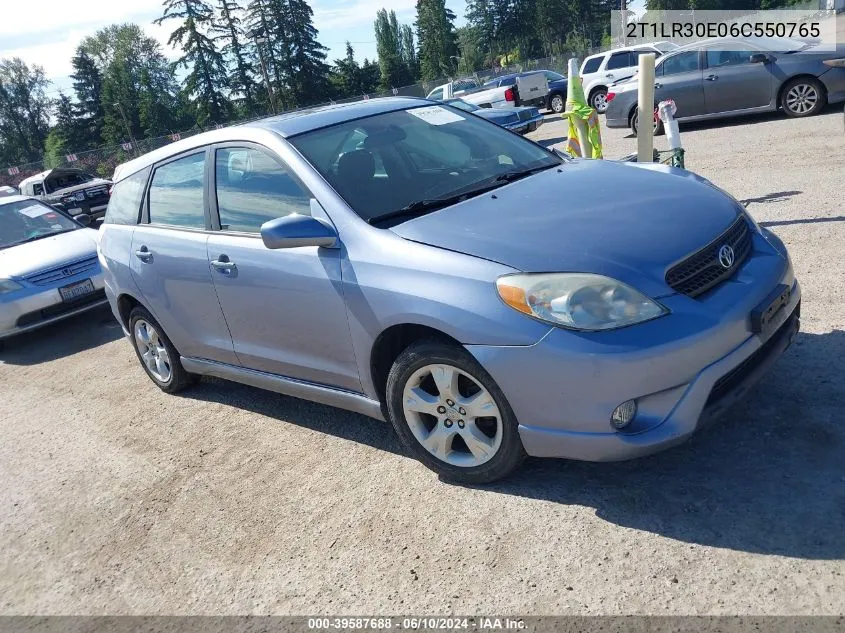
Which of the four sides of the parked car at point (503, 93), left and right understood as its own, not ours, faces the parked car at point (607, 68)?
back

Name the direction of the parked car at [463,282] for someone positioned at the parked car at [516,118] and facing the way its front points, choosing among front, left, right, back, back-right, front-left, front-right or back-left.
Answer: front-right

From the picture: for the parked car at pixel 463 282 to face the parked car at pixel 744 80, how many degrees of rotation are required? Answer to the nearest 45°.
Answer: approximately 90° to its left

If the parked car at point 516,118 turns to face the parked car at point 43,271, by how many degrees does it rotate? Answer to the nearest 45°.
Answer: approximately 90° to its right

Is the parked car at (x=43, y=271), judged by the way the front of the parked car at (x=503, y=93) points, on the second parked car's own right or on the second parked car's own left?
on the second parked car's own left

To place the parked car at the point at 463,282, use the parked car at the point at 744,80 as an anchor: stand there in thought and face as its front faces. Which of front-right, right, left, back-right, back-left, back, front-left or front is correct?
right

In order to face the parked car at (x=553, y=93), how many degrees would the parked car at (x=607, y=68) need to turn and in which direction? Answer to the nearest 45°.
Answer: approximately 180°

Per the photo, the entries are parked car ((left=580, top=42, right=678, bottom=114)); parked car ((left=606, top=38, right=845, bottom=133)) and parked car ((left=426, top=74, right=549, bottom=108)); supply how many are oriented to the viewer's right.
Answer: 2

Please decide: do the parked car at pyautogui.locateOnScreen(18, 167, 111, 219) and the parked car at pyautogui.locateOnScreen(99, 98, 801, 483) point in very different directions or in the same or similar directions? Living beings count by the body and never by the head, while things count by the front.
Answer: same or similar directions

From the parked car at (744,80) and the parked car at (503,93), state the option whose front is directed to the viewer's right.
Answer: the parked car at (744,80)

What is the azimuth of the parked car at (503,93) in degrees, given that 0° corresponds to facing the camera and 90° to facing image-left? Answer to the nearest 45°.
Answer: approximately 135°

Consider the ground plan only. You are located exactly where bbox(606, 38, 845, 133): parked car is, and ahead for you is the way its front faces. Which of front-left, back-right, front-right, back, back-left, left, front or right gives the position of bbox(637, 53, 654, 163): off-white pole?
right

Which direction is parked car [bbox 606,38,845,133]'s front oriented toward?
to the viewer's right

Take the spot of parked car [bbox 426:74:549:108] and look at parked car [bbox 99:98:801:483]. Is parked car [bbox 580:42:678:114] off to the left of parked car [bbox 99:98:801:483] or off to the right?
left

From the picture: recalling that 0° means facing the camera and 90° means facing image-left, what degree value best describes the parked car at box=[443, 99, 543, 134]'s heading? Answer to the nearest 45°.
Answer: approximately 315°

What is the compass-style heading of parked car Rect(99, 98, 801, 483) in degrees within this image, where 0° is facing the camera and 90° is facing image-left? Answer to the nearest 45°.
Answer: approximately 315°

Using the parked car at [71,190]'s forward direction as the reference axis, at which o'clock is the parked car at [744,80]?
the parked car at [744,80] is roughly at 12 o'clock from the parked car at [71,190].
